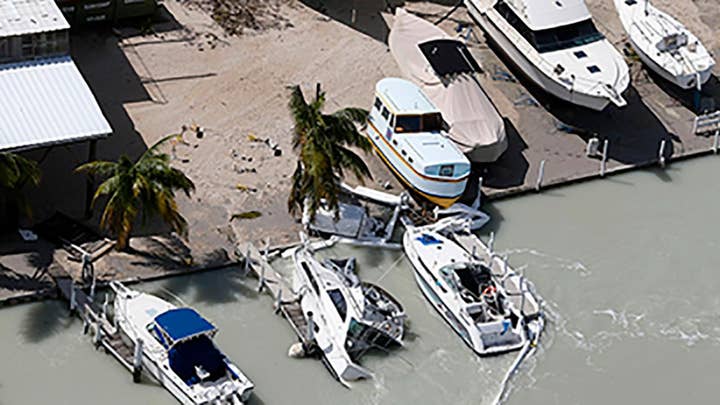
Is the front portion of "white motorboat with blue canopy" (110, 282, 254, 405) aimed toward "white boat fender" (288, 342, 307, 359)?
no

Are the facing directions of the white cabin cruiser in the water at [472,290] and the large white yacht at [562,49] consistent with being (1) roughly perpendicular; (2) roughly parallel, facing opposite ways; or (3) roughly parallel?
roughly parallel, facing opposite ways

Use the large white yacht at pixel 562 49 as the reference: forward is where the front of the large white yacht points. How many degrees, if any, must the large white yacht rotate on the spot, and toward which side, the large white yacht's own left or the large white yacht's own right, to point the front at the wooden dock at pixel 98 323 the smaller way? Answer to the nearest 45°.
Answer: approximately 90° to the large white yacht's own right

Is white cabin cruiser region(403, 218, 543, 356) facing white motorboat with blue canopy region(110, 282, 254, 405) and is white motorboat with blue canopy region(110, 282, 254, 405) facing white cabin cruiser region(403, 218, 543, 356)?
no

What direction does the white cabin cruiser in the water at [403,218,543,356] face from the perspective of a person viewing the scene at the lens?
facing away from the viewer and to the left of the viewer

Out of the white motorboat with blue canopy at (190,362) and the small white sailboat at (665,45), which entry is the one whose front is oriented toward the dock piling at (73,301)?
the white motorboat with blue canopy

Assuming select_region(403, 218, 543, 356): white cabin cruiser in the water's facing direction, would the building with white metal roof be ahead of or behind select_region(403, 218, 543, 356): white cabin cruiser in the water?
ahead

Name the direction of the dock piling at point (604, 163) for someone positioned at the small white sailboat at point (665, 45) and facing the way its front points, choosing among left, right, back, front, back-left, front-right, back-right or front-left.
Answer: back-left

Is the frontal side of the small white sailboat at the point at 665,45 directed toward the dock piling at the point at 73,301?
no

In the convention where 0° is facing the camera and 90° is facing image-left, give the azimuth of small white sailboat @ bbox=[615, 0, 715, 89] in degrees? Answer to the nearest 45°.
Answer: approximately 135°

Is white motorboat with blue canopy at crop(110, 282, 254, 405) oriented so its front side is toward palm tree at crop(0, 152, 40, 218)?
yes

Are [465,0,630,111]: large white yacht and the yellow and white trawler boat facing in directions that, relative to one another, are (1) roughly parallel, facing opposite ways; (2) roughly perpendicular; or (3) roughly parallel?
roughly parallel

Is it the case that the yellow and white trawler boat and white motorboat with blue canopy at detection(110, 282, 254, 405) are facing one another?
no

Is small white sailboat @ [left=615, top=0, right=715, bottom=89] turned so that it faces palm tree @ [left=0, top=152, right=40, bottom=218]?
no

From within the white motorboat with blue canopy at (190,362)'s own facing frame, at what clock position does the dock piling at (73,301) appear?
The dock piling is roughly at 12 o'clock from the white motorboat with blue canopy.

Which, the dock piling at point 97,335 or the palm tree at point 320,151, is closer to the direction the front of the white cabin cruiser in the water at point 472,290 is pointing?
the palm tree

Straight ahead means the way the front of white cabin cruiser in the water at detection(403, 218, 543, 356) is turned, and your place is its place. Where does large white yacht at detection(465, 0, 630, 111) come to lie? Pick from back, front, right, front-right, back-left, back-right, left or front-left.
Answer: front-right

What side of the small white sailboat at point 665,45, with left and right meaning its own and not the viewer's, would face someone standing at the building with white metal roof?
left
